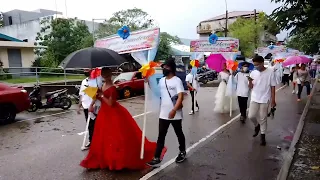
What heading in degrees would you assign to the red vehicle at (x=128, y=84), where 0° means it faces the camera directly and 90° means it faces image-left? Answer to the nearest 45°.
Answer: approximately 45°

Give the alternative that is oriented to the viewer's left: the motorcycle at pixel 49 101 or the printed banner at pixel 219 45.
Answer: the motorcycle

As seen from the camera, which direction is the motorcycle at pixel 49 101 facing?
to the viewer's left

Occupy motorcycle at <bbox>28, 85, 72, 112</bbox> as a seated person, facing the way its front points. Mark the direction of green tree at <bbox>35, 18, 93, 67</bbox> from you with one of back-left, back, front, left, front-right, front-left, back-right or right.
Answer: right

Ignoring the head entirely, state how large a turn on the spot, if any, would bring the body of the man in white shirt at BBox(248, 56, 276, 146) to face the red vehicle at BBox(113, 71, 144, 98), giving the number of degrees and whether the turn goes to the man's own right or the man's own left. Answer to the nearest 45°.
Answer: approximately 90° to the man's own right

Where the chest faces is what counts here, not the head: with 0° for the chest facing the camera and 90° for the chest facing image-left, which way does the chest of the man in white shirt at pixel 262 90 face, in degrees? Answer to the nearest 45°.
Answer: approximately 45°

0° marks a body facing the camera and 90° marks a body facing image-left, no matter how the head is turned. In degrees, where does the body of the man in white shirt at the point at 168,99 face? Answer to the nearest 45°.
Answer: approximately 45°

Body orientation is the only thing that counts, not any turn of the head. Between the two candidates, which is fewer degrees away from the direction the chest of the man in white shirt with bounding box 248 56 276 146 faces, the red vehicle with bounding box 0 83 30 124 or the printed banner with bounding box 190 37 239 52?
the red vehicle

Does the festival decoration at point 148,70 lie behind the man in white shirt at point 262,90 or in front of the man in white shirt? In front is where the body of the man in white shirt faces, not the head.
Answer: in front

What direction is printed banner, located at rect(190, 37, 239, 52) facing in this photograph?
toward the camera
